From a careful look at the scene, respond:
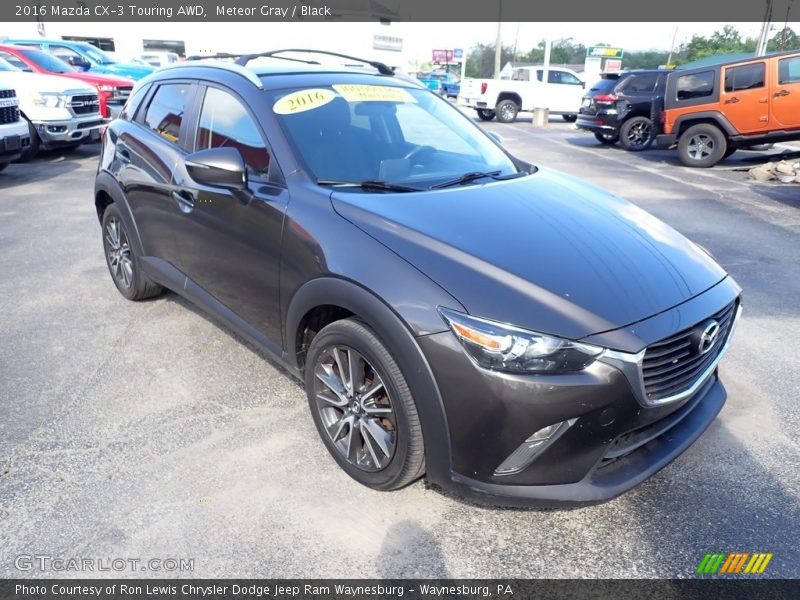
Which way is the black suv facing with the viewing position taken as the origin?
facing away from the viewer and to the right of the viewer

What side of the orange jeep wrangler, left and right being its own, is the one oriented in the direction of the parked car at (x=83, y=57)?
back

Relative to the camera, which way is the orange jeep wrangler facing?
to the viewer's right

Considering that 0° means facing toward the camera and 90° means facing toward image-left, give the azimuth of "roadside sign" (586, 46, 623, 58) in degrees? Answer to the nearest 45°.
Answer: approximately 0°

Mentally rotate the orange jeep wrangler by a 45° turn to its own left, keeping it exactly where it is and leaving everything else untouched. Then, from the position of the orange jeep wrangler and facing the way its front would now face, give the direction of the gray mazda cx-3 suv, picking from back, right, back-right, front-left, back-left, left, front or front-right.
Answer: back-right

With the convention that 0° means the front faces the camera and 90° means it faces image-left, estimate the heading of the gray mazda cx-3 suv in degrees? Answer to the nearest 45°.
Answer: approximately 315°

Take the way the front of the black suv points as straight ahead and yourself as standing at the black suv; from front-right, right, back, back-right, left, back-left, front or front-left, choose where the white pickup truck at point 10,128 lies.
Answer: back
